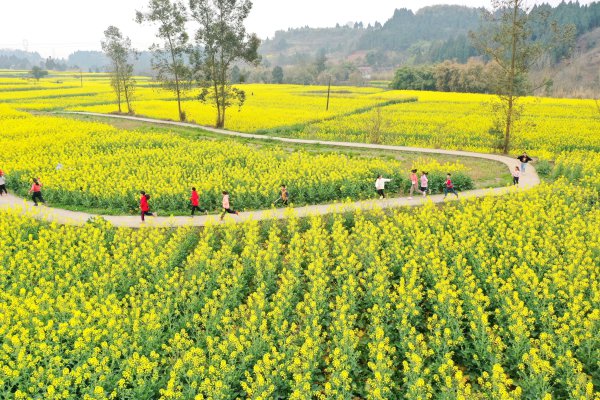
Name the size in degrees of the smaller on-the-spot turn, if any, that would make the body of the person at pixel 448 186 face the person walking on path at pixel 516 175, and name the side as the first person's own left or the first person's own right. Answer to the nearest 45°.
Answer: approximately 135° to the first person's own right

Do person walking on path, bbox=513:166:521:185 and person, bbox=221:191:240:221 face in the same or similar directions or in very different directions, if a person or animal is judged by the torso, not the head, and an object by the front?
same or similar directions

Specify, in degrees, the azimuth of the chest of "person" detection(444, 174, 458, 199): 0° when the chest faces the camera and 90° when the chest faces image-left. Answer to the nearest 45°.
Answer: approximately 90°

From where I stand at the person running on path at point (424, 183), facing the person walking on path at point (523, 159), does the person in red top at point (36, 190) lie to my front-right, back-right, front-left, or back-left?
back-left

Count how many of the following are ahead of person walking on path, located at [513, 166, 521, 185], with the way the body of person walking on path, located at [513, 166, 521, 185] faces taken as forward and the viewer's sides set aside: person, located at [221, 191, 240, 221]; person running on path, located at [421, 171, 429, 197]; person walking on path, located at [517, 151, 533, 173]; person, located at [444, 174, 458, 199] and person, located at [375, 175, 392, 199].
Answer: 4

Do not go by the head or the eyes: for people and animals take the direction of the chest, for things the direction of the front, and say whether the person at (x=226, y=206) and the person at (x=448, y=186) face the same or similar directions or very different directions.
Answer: same or similar directions

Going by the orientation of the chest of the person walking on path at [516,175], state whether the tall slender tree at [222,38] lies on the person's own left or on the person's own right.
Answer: on the person's own right

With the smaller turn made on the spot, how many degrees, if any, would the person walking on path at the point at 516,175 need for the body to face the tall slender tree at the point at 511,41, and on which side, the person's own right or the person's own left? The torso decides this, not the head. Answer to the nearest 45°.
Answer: approximately 135° to the person's own right

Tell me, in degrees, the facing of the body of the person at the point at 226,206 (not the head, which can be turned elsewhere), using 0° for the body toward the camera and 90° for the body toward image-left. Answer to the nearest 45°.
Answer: approximately 90°

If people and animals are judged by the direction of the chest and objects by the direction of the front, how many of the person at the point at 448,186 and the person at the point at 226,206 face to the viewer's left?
2
